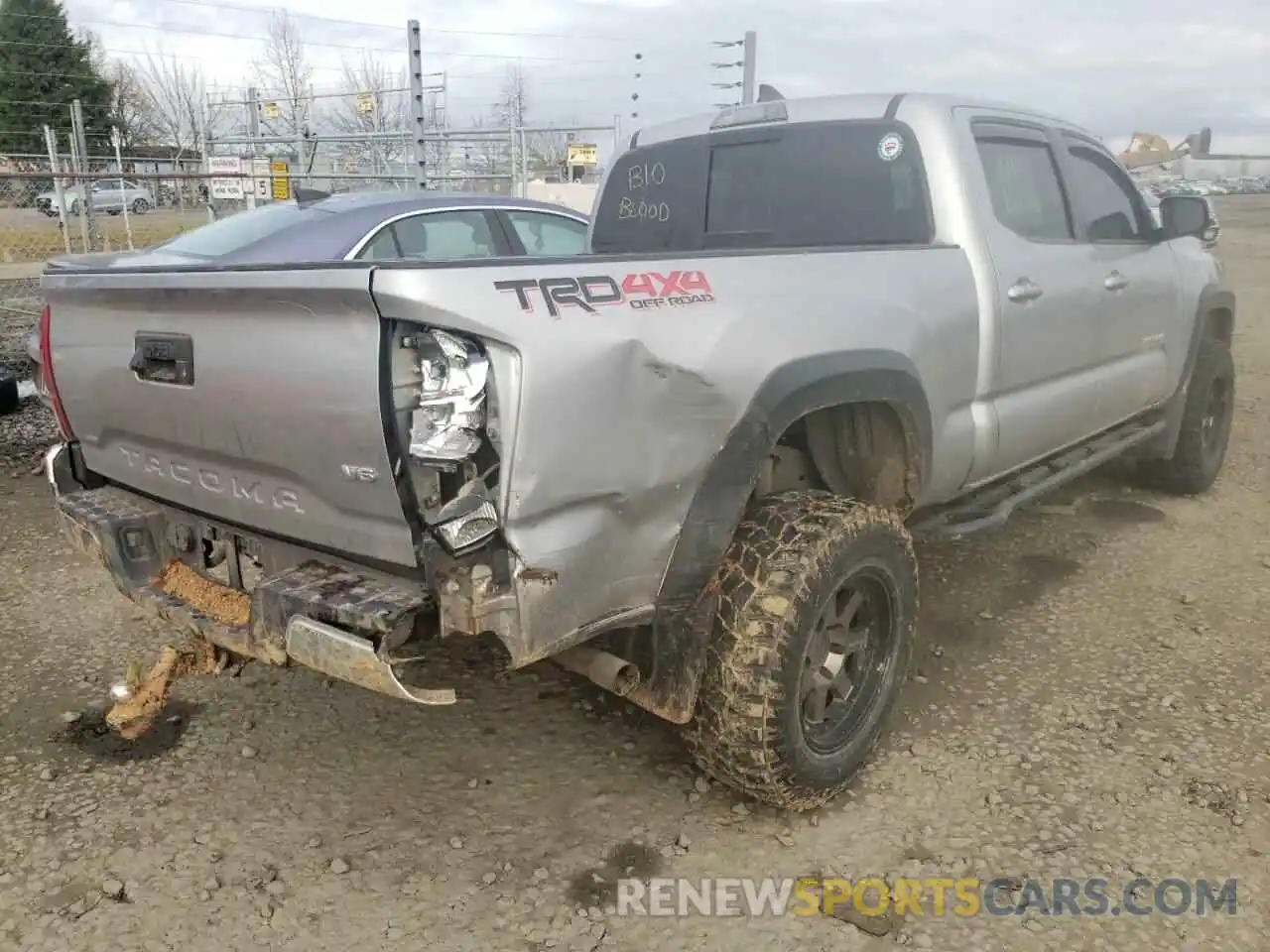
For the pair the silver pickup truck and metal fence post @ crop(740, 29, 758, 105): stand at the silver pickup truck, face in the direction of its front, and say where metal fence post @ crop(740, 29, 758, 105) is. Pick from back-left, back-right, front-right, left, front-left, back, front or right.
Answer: front-left

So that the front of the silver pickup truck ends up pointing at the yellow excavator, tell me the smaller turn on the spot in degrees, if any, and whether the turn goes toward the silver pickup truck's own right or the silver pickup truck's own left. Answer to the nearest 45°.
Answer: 0° — it already faces it

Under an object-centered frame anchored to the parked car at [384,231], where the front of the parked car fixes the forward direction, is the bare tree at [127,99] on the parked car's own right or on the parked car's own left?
on the parked car's own left

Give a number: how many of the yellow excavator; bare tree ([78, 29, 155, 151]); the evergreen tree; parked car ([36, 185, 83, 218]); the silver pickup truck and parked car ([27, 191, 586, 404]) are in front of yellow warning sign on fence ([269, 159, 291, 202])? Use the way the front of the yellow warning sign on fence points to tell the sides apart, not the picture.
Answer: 2

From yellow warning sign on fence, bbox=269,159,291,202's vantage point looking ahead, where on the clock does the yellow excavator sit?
The yellow excavator is roughly at 8 o'clock from the yellow warning sign on fence.

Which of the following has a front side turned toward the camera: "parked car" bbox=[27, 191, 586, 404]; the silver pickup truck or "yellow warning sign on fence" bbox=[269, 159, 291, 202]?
the yellow warning sign on fence

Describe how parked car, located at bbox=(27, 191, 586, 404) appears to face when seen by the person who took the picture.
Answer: facing away from the viewer and to the right of the viewer

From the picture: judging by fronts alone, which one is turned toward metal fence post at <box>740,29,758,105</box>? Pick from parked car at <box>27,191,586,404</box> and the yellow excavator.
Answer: the parked car

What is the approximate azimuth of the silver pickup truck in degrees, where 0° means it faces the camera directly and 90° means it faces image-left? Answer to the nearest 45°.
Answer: approximately 225°

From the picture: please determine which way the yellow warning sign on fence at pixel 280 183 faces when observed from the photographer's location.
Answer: facing the viewer

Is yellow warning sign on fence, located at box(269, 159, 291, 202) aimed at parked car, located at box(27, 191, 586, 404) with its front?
yes

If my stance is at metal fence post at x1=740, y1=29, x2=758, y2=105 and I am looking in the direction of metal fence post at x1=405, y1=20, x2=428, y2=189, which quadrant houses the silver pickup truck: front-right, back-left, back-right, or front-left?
front-left

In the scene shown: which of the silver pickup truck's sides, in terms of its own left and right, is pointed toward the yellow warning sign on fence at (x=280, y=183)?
left
